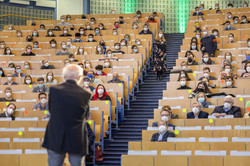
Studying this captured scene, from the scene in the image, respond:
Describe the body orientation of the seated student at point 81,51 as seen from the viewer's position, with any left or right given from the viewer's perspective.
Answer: facing the viewer

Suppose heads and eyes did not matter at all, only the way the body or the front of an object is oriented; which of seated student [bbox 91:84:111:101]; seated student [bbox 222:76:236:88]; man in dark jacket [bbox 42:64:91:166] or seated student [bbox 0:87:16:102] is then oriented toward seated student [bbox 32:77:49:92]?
the man in dark jacket

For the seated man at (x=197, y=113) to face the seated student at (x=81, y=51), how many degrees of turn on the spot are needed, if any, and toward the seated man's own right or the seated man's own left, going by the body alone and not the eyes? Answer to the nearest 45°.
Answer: approximately 135° to the seated man's own right

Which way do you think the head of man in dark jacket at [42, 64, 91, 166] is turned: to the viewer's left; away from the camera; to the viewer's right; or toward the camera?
away from the camera

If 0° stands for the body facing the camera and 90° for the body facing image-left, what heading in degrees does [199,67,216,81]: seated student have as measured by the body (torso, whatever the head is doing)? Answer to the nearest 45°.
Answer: approximately 0°

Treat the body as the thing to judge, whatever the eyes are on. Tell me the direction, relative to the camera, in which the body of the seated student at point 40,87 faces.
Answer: toward the camera

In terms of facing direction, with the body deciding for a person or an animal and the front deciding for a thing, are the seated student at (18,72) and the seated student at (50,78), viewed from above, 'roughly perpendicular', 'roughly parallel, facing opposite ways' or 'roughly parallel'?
roughly parallel

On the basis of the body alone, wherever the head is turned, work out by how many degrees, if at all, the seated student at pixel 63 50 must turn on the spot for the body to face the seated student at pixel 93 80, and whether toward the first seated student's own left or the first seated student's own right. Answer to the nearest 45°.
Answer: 0° — they already face them

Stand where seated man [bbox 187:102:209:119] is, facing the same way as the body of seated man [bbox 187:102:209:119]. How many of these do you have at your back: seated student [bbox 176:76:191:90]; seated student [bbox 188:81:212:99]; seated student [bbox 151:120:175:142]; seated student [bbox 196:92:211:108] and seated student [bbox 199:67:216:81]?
4

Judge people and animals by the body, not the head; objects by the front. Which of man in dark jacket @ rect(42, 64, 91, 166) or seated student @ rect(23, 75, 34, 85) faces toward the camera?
the seated student

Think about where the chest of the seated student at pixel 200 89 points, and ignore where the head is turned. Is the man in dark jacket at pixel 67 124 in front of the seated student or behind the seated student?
in front

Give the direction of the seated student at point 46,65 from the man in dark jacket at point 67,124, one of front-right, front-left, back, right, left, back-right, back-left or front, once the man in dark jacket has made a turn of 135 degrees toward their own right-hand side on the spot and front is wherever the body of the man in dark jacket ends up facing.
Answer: back-left

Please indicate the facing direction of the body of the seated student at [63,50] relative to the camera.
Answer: toward the camera
